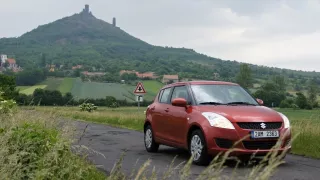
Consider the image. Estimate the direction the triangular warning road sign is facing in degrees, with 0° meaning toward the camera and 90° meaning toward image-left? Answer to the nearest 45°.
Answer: approximately 0°

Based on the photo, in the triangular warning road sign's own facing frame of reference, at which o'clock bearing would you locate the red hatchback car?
The red hatchback car is roughly at 12 o'clock from the triangular warning road sign.

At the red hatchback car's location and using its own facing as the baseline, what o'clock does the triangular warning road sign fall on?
The triangular warning road sign is roughly at 7 o'clock from the red hatchback car.

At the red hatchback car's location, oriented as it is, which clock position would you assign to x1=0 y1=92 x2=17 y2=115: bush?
The bush is roughly at 5 o'clock from the red hatchback car.

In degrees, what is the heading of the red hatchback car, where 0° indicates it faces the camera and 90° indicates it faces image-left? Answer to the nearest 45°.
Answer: approximately 315°

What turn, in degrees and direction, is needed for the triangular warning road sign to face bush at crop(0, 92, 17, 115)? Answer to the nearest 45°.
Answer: approximately 90° to its right
